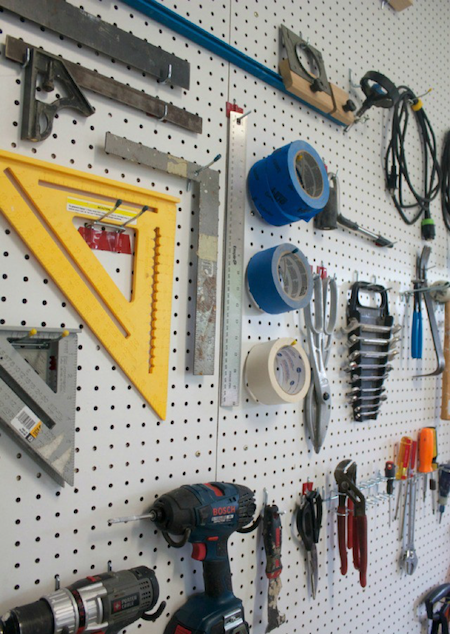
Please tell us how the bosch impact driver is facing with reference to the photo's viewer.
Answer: facing the viewer and to the left of the viewer

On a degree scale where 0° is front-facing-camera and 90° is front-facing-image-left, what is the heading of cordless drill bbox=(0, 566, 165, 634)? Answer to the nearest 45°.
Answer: approximately 45°

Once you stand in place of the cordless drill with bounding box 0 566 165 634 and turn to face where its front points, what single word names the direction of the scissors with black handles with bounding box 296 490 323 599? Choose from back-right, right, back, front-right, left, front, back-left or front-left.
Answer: back

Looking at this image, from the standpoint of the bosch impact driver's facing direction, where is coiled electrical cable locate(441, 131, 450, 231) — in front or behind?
behind

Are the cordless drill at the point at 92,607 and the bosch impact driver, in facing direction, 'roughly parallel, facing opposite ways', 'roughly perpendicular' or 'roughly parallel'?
roughly parallel

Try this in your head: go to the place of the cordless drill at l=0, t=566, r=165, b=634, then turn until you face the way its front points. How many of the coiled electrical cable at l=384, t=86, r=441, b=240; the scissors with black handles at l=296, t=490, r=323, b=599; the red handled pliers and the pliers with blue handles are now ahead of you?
0

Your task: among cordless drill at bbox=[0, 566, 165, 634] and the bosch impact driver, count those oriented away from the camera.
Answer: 0

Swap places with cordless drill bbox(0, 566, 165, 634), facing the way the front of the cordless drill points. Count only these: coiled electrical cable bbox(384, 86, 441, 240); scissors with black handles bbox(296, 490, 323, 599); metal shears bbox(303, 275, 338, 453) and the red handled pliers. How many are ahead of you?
0
